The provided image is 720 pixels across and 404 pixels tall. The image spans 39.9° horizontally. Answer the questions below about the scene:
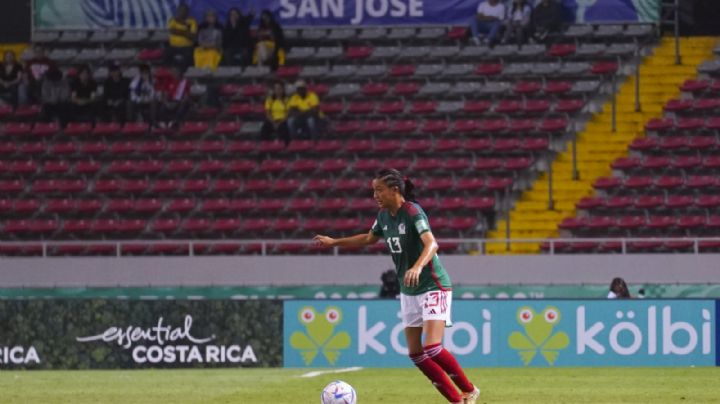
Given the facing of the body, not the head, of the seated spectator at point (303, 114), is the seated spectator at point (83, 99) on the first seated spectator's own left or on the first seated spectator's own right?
on the first seated spectator's own right

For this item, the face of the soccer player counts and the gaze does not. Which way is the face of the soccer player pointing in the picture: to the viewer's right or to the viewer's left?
to the viewer's left

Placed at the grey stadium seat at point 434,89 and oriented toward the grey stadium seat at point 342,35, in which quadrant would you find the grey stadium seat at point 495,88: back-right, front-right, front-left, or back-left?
back-right

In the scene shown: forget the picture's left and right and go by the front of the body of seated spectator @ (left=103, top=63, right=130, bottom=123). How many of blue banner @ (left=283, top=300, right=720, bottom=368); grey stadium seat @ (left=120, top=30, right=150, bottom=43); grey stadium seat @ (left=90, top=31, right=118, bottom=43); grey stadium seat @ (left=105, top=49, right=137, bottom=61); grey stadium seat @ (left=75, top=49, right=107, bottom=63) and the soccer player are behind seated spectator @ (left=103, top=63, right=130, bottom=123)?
4

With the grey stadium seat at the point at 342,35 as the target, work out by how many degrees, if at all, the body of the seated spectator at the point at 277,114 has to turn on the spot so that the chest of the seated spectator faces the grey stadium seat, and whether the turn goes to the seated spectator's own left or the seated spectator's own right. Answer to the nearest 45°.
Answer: approximately 135° to the seated spectator's own left

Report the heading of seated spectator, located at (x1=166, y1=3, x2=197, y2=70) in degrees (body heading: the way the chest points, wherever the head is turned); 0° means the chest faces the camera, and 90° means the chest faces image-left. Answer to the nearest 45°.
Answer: approximately 0°
